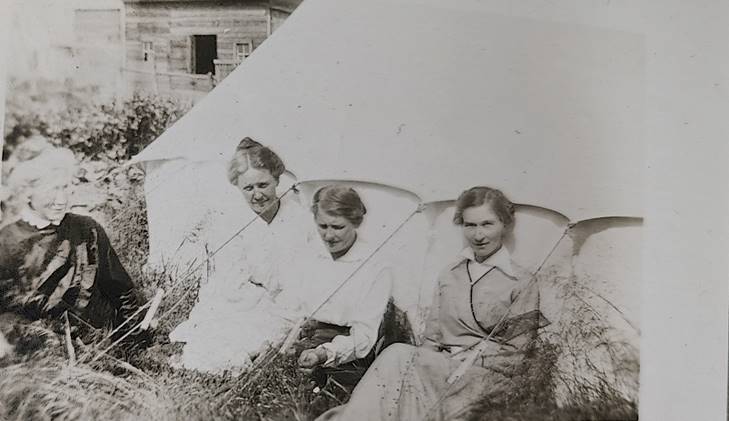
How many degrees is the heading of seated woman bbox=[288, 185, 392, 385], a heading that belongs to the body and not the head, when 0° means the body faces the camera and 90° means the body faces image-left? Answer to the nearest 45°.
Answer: approximately 45°

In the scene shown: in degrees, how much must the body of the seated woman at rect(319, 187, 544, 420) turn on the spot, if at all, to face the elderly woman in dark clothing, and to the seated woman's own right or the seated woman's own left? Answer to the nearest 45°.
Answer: approximately 45° to the seated woman's own right

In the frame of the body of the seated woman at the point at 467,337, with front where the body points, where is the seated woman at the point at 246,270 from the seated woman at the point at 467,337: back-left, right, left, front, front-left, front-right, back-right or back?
front-right

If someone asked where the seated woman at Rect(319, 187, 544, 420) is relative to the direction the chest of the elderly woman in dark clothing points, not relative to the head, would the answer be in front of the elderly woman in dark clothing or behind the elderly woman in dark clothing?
in front

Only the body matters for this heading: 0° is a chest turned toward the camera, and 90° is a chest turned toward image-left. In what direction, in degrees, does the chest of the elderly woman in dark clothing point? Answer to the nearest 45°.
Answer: approximately 315°
